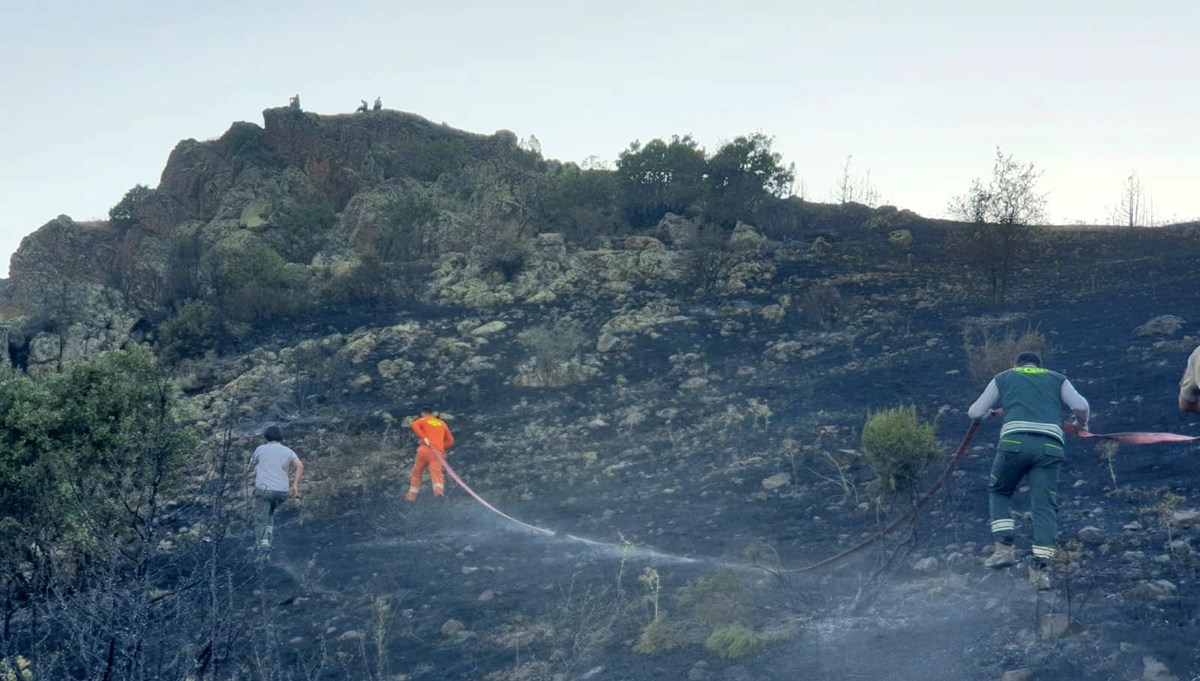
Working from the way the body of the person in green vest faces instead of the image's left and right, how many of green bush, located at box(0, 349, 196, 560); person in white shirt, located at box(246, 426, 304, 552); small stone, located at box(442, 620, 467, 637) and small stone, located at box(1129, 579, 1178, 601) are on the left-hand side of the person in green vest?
3

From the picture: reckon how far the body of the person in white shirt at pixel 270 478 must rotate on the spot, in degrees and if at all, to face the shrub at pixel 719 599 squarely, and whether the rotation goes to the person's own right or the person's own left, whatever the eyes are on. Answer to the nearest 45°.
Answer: approximately 135° to the person's own right

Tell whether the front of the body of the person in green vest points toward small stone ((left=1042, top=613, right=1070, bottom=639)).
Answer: no

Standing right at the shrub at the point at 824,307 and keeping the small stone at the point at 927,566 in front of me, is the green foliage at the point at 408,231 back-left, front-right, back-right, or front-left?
back-right

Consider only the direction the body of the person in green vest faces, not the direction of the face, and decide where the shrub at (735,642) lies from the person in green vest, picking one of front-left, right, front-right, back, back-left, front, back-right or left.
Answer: back-left

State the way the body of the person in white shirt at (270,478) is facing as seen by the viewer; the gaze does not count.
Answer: away from the camera

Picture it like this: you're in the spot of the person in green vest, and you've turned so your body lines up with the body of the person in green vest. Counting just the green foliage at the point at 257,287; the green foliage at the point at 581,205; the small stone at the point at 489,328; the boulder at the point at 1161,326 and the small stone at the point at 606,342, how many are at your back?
0

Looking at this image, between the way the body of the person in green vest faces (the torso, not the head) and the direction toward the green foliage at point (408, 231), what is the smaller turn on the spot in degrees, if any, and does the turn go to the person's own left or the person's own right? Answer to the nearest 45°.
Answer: approximately 45° to the person's own left

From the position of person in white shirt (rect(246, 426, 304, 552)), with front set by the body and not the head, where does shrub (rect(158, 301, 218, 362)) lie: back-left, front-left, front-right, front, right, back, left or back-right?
front

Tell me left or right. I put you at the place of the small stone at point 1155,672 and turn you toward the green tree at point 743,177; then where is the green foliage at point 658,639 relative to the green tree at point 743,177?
left

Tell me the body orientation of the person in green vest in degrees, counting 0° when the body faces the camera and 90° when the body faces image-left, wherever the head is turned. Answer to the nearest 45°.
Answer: approximately 180°

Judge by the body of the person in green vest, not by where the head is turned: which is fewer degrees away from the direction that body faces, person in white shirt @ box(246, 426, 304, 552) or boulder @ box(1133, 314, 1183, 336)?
the boulder

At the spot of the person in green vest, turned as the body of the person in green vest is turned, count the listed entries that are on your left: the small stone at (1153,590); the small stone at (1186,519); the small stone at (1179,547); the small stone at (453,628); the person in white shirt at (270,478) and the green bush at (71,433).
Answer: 3

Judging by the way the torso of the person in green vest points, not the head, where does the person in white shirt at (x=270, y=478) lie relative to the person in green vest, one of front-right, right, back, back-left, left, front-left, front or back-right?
left

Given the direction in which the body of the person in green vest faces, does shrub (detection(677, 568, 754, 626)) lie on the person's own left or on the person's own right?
on the person's own left

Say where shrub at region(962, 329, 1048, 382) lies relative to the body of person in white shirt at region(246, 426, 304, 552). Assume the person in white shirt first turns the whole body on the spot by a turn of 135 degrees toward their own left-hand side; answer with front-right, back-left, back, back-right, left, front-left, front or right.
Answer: back-left

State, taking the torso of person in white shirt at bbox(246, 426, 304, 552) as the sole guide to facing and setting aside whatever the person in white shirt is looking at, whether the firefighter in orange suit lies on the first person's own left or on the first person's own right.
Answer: on the first person's own right

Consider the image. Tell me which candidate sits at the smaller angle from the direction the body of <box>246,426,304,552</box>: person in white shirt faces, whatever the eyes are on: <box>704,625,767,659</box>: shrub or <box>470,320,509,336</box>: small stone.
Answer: the small stone

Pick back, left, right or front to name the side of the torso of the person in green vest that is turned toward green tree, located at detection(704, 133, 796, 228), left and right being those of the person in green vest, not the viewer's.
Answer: front
